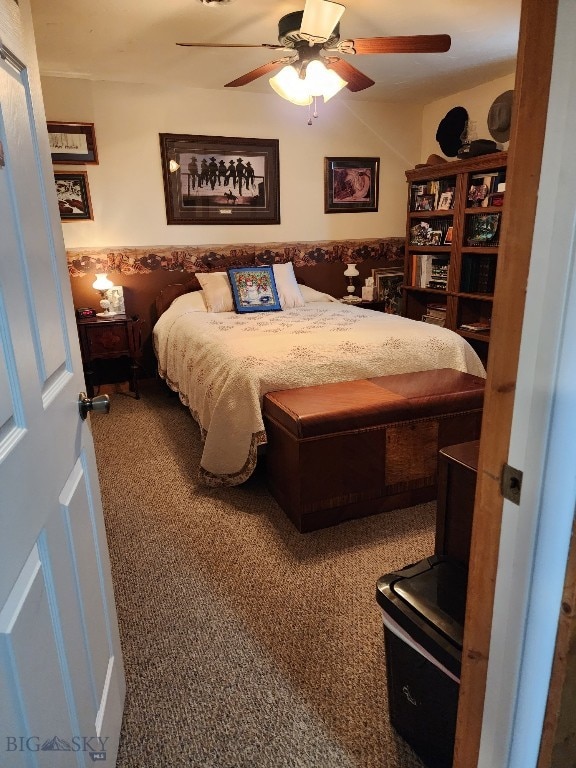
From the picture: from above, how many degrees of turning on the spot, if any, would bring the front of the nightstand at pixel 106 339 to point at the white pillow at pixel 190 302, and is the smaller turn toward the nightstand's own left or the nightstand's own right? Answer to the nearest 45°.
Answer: approximately 90° to the nightstand's own left

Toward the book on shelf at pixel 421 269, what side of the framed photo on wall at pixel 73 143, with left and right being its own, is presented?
left

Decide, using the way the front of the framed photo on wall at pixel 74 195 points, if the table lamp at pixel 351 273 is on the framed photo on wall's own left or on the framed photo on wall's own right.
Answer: on the framed photo on wall's own left

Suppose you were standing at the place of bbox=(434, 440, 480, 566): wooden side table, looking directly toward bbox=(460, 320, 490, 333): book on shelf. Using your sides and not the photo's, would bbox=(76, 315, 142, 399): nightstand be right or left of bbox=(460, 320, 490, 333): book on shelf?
left

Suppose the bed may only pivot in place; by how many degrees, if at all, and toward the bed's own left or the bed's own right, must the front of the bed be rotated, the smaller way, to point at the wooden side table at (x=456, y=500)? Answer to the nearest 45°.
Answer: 0° — it already faces it

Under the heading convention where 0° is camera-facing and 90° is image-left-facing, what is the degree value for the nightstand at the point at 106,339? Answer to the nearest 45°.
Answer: approximately 0°

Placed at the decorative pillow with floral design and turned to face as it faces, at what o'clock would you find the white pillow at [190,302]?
The white pillow is roughly at 3 o'clock from the decorative pillow with floral design.

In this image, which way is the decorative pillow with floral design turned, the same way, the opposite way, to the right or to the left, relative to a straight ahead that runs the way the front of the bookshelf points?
to the left

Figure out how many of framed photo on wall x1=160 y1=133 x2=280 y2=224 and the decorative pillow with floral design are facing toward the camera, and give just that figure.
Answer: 2
